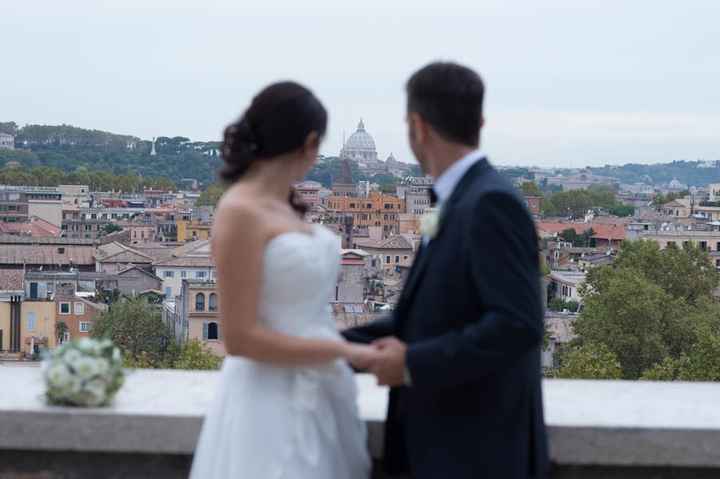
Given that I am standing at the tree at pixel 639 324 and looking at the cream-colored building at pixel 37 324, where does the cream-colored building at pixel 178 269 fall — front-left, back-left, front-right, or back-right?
front-right

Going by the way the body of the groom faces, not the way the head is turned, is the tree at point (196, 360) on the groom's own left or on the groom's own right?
on the groom's own right

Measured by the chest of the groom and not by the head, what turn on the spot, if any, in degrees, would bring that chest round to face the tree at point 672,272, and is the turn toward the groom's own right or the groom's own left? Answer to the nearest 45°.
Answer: approximately 90° to the groom's own right

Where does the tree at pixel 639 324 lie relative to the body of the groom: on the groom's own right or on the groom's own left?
on the groom's own right

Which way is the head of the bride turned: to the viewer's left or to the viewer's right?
to the viewer's right

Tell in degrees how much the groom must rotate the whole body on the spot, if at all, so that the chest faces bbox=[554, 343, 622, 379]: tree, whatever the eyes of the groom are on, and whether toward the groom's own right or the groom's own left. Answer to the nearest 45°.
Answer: approximately 90° to the groom's own right

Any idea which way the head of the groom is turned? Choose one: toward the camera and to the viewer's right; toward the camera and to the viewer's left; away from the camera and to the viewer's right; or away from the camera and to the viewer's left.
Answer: away from the camera and to the viewer's left

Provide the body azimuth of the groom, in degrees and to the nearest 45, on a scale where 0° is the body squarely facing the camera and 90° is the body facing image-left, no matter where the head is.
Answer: approximately 90°

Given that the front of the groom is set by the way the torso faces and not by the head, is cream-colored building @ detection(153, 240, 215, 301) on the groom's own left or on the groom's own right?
on the groom's own right
